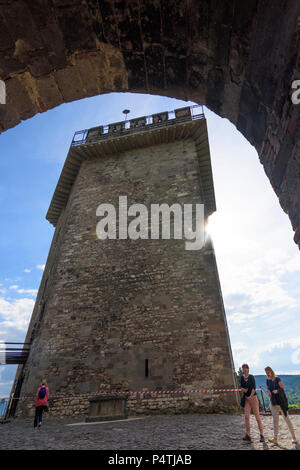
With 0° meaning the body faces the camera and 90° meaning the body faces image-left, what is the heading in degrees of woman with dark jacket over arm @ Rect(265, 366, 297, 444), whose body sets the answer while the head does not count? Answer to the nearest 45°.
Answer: approximately 45°

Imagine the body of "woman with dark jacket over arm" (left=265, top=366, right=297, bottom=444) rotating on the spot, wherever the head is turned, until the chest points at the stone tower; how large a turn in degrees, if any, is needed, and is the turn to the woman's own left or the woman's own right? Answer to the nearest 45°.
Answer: approximately 90° to the woman's own right

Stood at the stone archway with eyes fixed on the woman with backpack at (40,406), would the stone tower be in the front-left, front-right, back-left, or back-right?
front-right

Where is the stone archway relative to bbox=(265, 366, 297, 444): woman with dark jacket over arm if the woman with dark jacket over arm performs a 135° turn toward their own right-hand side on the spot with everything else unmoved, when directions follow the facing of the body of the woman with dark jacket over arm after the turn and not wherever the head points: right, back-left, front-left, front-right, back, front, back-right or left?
back

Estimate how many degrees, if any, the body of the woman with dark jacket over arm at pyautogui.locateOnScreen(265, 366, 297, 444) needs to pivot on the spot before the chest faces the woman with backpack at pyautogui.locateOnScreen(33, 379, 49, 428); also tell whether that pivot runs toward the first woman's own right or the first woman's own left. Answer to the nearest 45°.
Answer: approximately 45° to the first woman's own right
